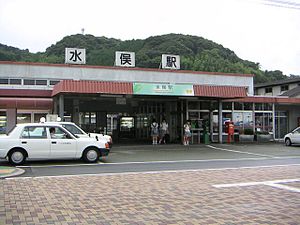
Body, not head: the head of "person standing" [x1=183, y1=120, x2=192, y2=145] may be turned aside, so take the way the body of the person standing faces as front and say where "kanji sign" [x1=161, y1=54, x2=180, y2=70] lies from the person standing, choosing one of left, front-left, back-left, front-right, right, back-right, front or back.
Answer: back

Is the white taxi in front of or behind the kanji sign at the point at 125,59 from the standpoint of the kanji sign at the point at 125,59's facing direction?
in front

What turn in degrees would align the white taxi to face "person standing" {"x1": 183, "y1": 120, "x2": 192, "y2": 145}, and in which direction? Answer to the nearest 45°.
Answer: approximately 45° to its left

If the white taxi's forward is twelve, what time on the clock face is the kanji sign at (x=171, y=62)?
The kanji sign is roughly at 10 o'clock from the white taxi.

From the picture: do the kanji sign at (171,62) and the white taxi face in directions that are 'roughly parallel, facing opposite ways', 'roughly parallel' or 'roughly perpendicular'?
roughly perpendicular

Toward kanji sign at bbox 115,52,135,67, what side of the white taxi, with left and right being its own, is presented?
left

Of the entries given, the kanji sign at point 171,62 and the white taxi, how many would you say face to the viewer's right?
1

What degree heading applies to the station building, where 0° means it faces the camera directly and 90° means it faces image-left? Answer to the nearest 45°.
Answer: approximately 0°

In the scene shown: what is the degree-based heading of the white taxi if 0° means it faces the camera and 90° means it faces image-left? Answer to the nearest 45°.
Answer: approximately 270°
